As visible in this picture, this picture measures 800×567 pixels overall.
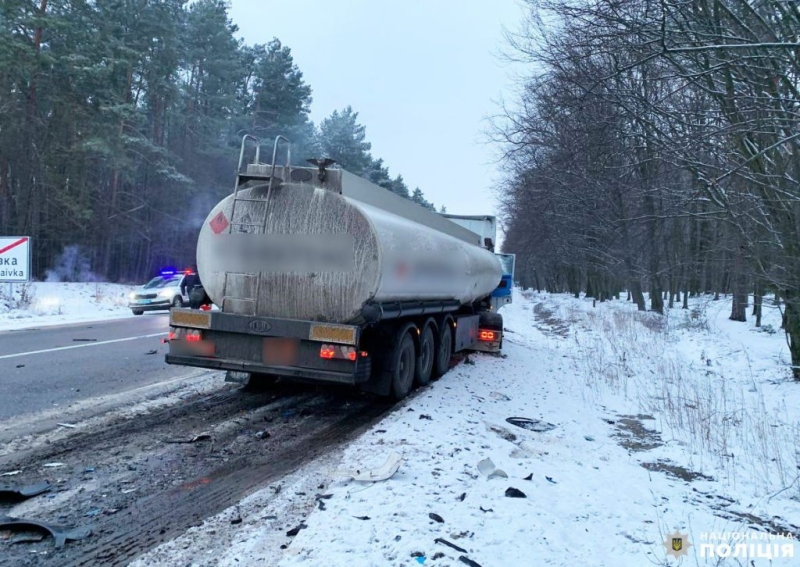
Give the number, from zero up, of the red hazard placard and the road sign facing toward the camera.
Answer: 2

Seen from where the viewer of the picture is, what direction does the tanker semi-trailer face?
facing away from the viewer and to the right of the viewer

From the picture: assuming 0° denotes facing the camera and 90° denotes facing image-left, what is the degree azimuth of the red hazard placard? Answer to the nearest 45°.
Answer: approximately 0°

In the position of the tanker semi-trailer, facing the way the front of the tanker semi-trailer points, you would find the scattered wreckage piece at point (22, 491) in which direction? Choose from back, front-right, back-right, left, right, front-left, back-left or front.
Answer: back
